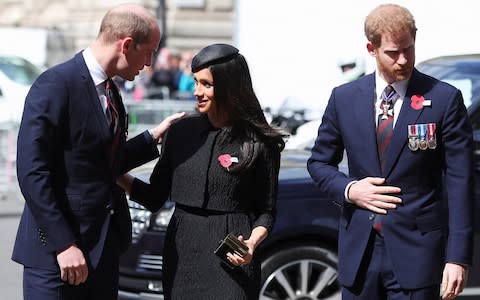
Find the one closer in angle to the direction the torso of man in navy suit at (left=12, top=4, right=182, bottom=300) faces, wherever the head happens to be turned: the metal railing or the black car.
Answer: the black car

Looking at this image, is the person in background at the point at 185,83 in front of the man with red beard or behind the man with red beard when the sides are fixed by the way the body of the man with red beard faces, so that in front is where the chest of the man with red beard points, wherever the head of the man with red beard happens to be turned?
behind

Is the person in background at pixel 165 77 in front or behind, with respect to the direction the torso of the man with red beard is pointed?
behind

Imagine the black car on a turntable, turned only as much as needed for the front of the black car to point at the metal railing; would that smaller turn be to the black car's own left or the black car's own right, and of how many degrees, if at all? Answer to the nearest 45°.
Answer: approximately 90° to the black car's own right

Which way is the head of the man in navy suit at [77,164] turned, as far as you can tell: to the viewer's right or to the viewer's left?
to the viewer's right

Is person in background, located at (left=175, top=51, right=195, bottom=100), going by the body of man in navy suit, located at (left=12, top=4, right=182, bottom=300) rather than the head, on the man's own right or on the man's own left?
on the man's own left

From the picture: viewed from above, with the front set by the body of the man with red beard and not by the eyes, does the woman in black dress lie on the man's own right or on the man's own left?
on the man's own right

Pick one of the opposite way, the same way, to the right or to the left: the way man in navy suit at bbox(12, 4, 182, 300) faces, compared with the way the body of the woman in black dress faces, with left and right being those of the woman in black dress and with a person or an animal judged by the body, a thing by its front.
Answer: to the left

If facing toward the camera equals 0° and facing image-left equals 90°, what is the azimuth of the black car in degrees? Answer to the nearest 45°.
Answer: approximately 45°

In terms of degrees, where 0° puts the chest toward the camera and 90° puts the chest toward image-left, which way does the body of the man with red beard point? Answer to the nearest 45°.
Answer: approximately 0°
